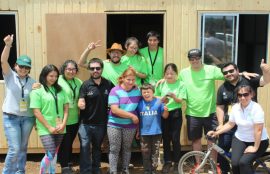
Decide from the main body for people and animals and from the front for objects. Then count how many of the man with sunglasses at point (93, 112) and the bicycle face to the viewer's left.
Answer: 1

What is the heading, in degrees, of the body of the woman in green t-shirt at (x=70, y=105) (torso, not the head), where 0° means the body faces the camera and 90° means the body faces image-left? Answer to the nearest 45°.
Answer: approximately 0°

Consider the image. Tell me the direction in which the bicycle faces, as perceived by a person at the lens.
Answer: facing to the left of the viewer

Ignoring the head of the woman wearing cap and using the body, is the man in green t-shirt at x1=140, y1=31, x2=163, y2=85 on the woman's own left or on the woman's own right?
on the woman's own left

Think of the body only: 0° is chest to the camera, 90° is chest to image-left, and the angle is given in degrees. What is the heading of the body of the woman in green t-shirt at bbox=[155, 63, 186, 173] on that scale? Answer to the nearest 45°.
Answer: approximately 0°

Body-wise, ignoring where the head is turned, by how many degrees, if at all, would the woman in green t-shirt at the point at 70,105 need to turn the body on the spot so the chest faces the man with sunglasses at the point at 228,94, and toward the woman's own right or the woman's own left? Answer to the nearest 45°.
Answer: approximately 90° to the woman's own left

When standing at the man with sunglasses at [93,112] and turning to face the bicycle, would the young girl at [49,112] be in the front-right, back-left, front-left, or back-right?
back-right
